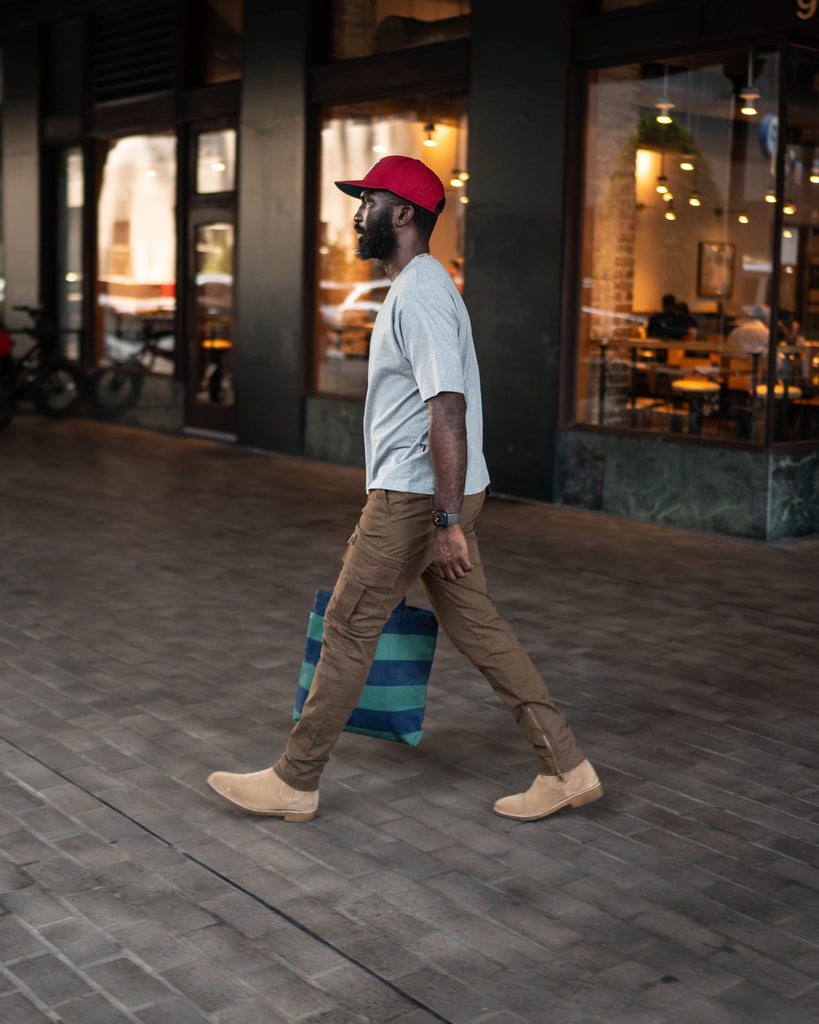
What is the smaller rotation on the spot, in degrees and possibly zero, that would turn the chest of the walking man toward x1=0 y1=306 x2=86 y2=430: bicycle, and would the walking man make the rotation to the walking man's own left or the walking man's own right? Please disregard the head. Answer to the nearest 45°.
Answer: approximately 90° to the walking man's own right

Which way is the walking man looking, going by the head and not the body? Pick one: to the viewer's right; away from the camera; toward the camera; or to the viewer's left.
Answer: to the viewer's left

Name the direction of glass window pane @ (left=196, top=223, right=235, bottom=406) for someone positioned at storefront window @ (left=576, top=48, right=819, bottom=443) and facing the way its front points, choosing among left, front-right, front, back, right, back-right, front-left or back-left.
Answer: right

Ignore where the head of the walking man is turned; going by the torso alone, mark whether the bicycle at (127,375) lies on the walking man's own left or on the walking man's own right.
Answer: on the walking man's own right

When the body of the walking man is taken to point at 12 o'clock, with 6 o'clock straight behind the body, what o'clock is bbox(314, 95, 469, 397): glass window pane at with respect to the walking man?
The glass window pane is roughly at 3 o'clock from the walking man.

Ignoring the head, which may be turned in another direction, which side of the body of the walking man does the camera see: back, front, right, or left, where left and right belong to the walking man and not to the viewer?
left

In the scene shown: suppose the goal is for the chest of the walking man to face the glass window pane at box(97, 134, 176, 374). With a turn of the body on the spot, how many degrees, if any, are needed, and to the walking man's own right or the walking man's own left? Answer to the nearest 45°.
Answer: approximately 90° to the walking man's own right

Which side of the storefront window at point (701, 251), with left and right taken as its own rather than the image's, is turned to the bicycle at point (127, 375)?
right

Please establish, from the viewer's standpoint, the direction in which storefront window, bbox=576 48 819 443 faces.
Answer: facing the viewer and to the left of the viewer

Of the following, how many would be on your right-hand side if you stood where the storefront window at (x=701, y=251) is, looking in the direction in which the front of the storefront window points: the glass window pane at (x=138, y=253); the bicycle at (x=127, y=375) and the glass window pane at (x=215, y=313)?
3

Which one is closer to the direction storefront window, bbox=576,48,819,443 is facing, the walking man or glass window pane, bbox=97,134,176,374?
the walking man

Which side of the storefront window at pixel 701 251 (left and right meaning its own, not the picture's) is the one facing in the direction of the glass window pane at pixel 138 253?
right

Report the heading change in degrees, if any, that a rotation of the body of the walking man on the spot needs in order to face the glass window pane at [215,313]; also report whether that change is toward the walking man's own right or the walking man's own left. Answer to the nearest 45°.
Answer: approximately 90° to the walking man's own right

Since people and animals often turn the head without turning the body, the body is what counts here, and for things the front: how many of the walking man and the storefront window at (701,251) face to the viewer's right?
0
